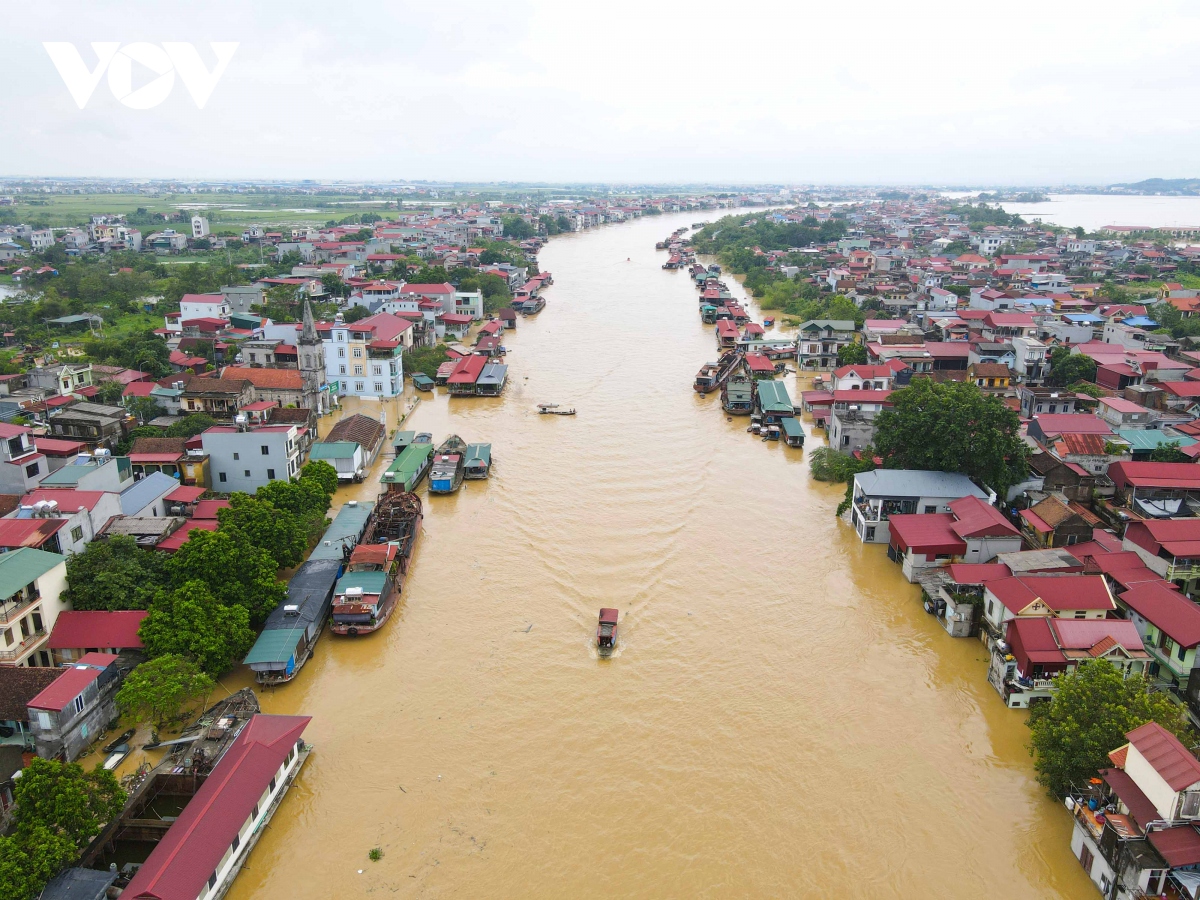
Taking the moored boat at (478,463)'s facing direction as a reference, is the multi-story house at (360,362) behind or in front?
in front

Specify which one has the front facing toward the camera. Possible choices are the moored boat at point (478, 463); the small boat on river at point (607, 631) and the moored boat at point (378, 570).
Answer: the small boat on river

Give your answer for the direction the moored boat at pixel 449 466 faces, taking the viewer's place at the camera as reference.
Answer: facing away from the viewer

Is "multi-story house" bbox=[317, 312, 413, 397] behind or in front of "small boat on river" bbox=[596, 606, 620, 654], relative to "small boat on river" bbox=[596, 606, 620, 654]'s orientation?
behind

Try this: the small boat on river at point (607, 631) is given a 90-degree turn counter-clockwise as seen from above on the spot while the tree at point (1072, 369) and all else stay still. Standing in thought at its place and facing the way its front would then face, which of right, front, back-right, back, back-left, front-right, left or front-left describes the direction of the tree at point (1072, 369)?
front-left

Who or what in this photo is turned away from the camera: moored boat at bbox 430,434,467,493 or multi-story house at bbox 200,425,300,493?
the moored boat

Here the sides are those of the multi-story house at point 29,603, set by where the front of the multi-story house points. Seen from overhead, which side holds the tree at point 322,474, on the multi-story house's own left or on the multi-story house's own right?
on the multi-story house's own left

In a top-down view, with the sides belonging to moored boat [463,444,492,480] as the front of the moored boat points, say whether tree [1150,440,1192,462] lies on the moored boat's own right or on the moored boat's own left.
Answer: on the moored boat's own right

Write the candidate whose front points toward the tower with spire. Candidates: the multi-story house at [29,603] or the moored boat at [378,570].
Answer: the moored boat

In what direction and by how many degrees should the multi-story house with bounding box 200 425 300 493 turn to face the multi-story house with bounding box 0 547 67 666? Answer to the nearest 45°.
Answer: approximately 135° to its right

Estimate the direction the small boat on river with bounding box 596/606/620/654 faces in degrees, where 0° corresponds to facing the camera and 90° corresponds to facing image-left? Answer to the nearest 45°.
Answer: approximately 0°

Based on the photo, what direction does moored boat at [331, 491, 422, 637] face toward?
away from the camera

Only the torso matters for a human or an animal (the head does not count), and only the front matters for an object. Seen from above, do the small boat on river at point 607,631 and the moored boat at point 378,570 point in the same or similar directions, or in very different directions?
very different directions

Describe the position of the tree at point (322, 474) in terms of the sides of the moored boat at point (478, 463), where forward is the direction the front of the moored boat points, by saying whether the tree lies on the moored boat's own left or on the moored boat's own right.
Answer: on the moored boat's own left

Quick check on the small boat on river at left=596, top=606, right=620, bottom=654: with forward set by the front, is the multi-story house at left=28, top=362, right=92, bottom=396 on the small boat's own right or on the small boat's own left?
on the small boat's own right

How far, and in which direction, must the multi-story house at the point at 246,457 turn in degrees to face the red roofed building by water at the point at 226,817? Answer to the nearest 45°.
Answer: approximately 90° to its right

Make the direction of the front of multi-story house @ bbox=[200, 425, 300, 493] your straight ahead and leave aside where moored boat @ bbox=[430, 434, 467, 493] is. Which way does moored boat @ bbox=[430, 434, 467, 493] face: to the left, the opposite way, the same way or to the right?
to the left

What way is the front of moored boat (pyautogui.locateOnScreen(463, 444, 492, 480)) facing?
away from the camera
